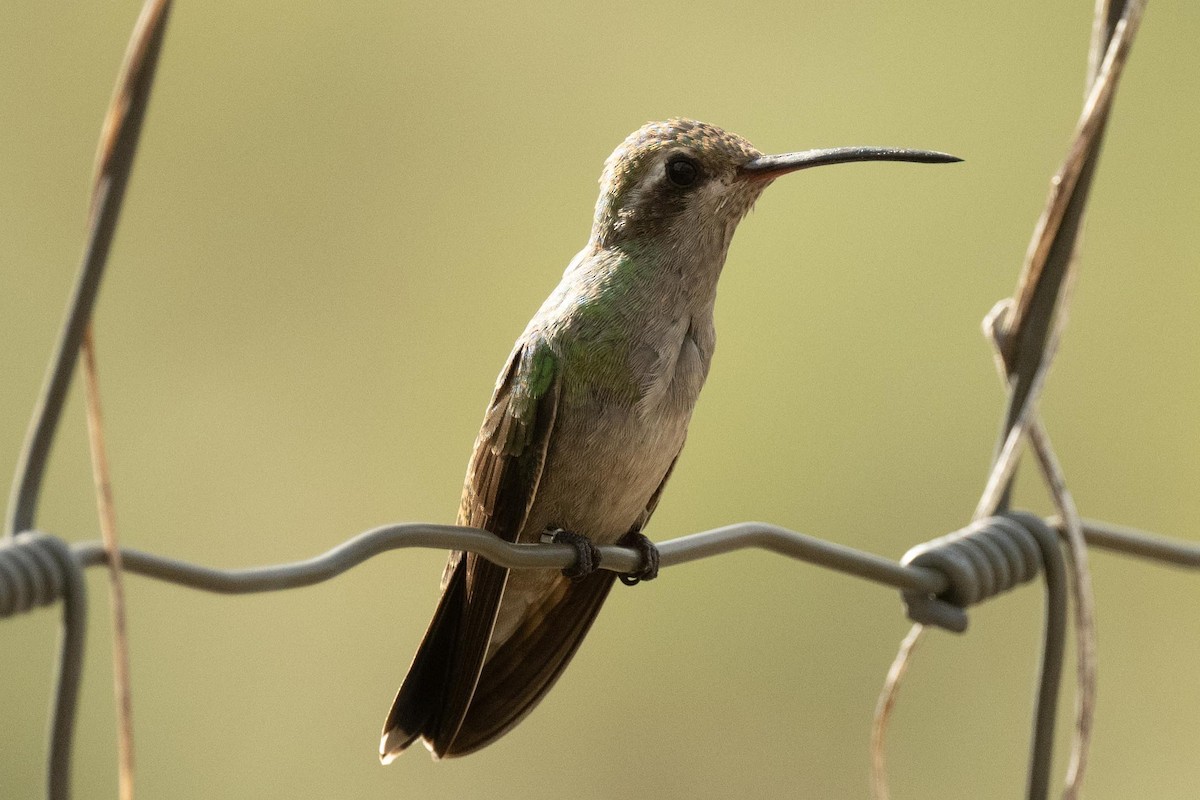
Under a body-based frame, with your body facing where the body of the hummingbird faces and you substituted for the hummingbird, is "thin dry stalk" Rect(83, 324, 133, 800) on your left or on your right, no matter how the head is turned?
on your right

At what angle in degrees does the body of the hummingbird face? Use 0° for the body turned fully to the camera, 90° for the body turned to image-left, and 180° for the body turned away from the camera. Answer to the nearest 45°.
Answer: approximately 315°
